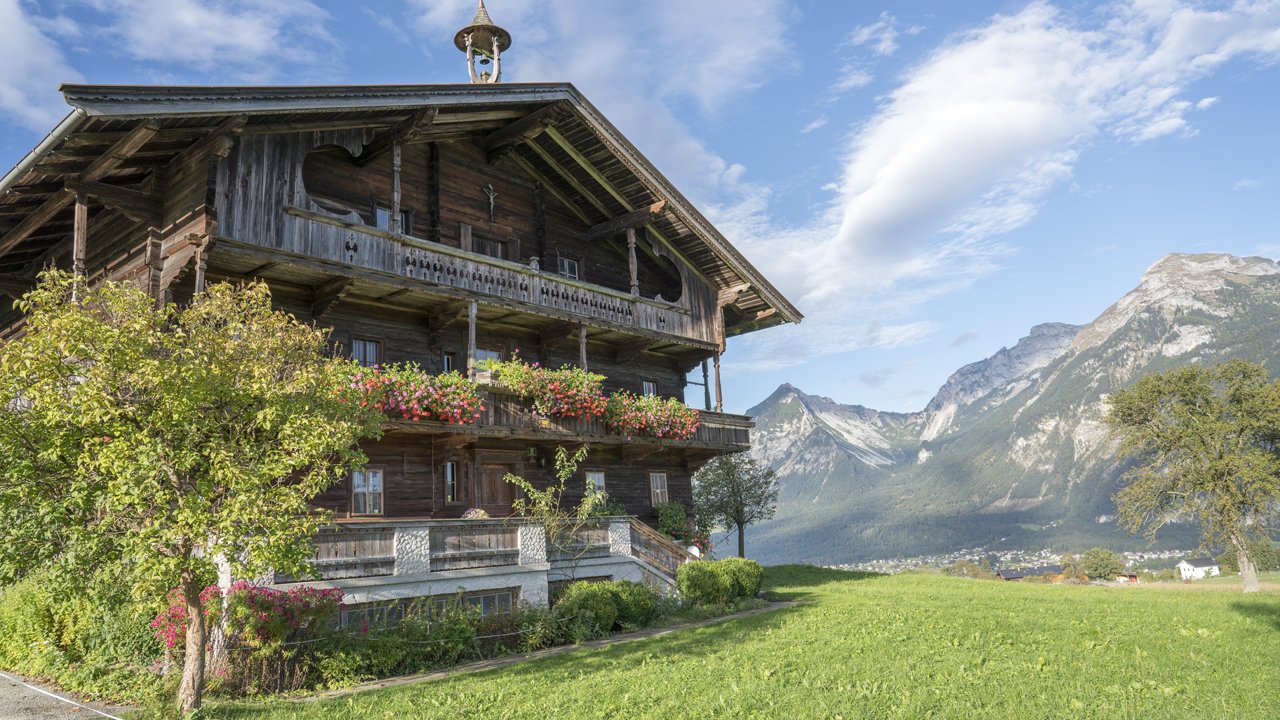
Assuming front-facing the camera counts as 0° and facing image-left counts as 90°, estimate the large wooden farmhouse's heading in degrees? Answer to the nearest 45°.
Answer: approximately 315°

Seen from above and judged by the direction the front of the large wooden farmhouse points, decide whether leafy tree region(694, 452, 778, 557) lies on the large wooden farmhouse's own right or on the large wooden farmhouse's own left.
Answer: on the large wooden farmhouse's own left
